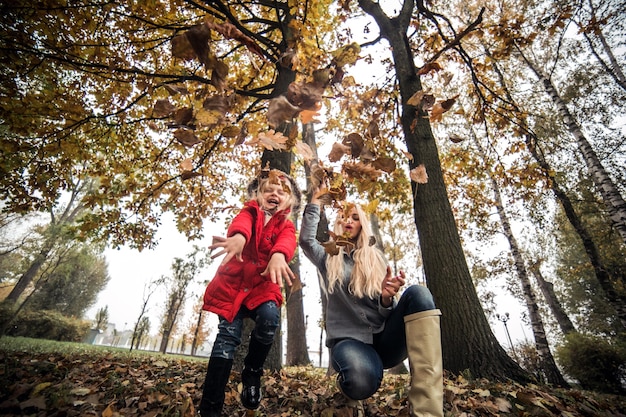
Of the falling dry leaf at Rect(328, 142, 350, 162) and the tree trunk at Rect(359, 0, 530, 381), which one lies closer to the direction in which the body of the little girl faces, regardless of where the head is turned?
the falling dry leaf

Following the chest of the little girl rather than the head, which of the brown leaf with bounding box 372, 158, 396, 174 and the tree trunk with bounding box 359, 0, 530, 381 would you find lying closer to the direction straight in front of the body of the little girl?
the brown leaf

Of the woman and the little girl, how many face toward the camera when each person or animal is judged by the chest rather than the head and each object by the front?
2

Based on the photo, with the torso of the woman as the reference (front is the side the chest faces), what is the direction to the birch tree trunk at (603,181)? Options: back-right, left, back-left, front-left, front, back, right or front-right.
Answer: back-left

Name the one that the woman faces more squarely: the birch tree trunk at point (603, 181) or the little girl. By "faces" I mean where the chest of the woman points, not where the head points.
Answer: the little girl

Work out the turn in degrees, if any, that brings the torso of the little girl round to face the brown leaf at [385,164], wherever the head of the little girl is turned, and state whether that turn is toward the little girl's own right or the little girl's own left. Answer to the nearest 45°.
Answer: approximately 45° to the little girl's own left

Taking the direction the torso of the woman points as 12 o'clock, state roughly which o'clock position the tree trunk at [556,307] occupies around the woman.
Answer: The tree trunk is roughly at 7 o'clock from the woman.

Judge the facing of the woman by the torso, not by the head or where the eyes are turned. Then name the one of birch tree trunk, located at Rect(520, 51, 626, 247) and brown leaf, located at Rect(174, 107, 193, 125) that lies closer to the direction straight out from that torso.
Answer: the brown leaf

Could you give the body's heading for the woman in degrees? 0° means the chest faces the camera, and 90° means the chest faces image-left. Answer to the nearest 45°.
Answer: approximately 0°

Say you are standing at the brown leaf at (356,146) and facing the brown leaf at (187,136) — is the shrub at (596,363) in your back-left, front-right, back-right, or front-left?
back-right
